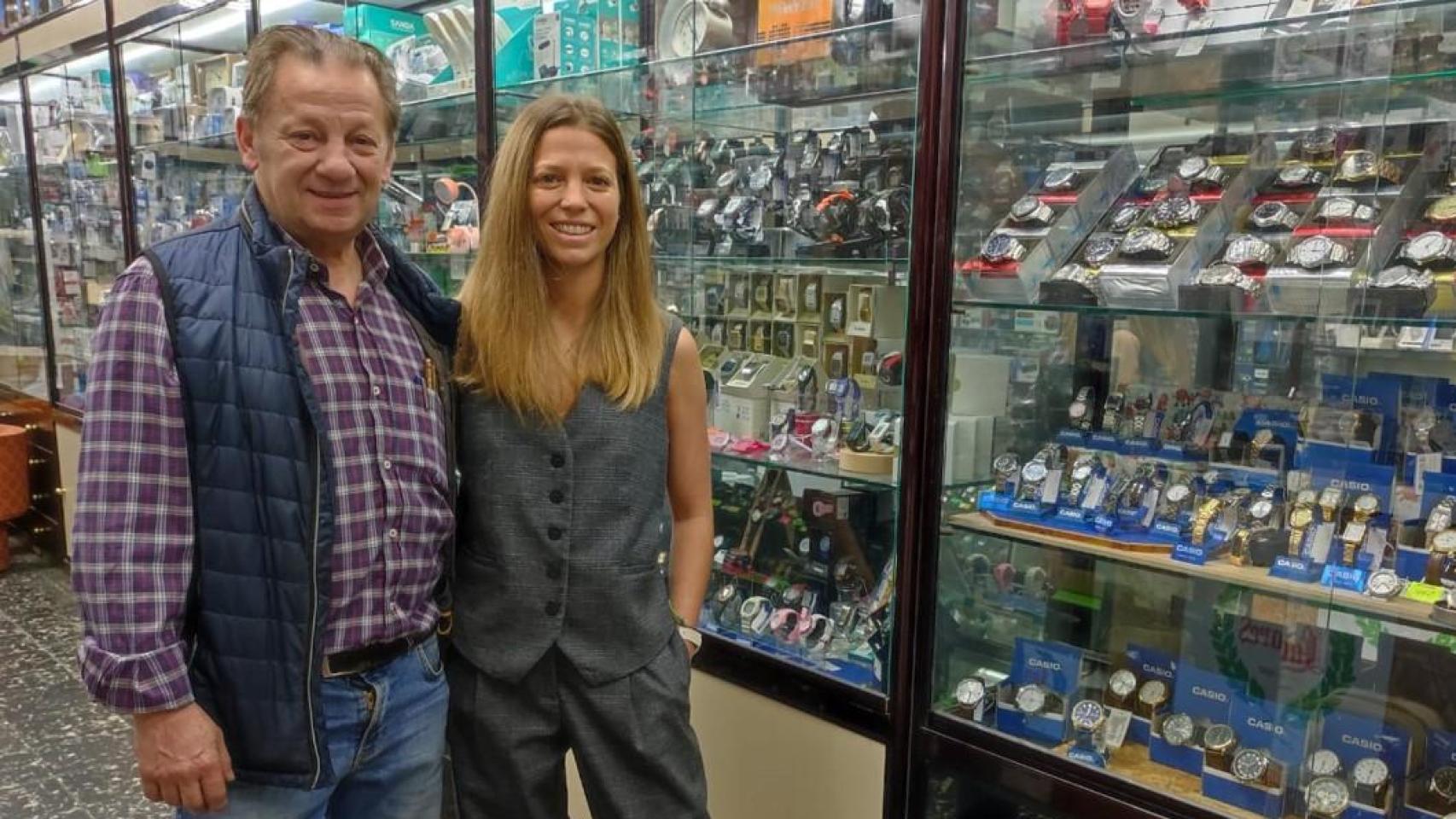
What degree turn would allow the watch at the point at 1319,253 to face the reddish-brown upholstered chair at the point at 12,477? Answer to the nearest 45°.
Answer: approximately 90° to its right

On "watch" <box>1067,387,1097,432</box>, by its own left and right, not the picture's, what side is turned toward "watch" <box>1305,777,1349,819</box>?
left

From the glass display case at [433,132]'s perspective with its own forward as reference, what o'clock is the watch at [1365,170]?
The watch is roughly at 11 o'clock from the glass display case.

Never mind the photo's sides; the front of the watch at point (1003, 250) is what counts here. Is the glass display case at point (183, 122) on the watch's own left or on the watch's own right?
on the watch's own right
